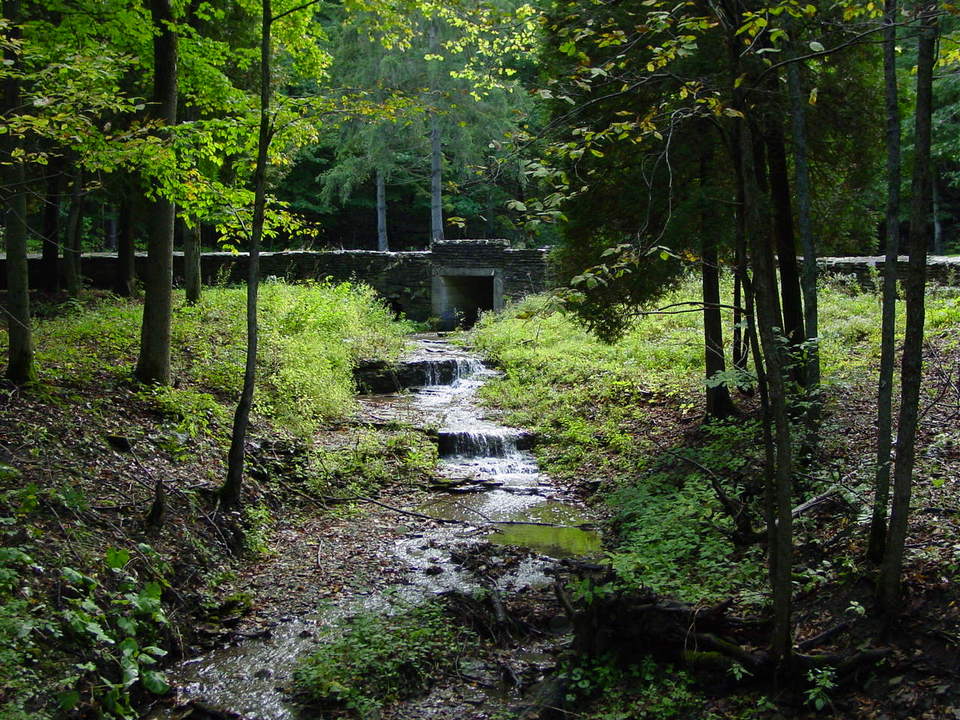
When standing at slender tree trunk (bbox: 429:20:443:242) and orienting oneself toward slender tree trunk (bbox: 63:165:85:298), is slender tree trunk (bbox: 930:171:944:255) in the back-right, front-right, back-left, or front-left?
back-left

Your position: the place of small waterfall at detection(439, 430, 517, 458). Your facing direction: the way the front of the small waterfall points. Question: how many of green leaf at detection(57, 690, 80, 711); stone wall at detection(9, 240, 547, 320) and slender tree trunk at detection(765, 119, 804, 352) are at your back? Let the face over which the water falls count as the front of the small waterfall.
1

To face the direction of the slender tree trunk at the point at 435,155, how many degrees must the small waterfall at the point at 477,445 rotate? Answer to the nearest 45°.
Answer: approximately 180°

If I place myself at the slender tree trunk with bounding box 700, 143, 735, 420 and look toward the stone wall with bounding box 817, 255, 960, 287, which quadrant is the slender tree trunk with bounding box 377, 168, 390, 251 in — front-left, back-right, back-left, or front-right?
front-left

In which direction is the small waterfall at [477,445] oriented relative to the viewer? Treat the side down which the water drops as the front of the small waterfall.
toward the camera

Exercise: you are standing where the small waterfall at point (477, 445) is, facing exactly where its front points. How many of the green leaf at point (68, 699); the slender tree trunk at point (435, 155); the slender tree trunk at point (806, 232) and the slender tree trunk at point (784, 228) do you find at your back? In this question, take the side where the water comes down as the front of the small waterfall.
1

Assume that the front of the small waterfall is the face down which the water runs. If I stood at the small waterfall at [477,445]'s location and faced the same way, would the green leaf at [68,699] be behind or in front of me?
in front

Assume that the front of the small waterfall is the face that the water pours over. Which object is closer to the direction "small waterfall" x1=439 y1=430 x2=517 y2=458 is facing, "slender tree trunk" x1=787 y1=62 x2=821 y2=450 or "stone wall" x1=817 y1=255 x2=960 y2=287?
the slender tree trunk

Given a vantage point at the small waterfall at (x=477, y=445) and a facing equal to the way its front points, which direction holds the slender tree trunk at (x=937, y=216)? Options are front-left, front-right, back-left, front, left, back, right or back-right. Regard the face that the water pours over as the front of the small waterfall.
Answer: back-left

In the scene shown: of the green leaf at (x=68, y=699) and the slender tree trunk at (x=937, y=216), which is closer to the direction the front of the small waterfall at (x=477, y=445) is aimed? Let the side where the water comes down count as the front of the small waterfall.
the green leaf

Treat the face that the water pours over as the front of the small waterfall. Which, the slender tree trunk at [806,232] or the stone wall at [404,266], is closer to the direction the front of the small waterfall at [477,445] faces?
the slender tree trunk

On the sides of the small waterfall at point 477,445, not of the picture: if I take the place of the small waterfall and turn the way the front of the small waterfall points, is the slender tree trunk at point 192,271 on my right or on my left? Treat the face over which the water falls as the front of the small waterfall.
on my right

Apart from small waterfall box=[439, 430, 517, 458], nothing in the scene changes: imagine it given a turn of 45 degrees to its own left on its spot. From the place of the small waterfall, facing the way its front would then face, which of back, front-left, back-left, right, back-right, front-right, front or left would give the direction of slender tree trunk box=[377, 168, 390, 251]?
back-left
